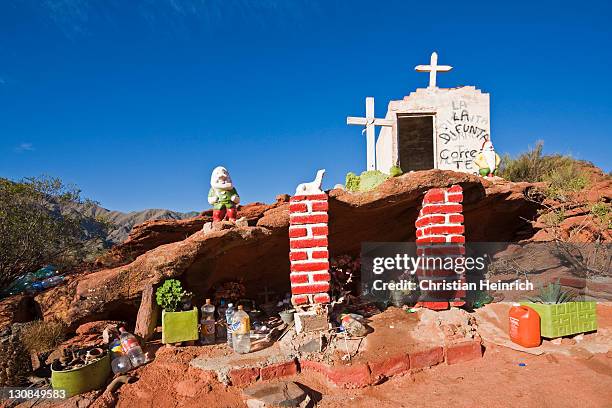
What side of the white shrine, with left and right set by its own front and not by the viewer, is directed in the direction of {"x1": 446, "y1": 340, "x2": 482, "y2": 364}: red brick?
front

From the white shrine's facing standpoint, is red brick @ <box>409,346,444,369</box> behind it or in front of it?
in front

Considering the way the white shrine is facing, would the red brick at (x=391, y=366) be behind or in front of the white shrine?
in front

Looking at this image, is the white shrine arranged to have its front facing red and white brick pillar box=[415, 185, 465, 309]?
yes

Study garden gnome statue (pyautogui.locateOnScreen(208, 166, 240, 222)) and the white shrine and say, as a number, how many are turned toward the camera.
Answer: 2

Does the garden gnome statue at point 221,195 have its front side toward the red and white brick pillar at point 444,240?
no

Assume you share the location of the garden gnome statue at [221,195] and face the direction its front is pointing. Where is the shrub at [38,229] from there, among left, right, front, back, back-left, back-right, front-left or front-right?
back-right

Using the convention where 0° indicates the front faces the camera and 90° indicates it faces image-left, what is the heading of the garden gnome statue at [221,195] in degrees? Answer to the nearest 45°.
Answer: approximately 0°

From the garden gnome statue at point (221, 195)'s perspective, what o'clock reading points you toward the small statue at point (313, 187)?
The small statue is roughly at 10 o'clock from the garden gnome statue.

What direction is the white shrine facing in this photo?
toward the camera

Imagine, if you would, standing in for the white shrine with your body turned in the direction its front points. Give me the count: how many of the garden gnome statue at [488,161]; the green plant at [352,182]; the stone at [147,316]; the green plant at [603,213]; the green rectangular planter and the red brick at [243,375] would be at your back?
0
